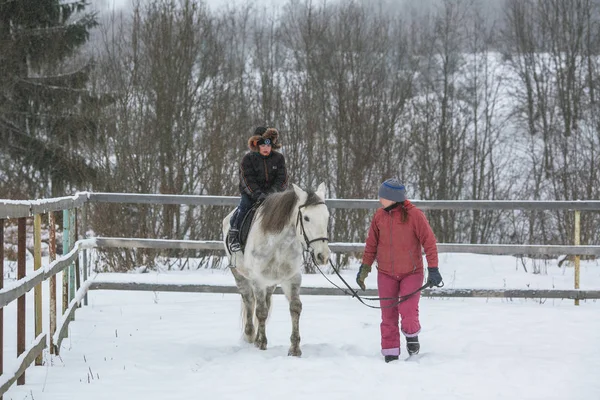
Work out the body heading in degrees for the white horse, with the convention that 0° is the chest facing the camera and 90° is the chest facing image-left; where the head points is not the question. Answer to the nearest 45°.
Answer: approximately 315°

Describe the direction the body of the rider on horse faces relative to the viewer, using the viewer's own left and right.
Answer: facing the viewer and to the right of the viewer
